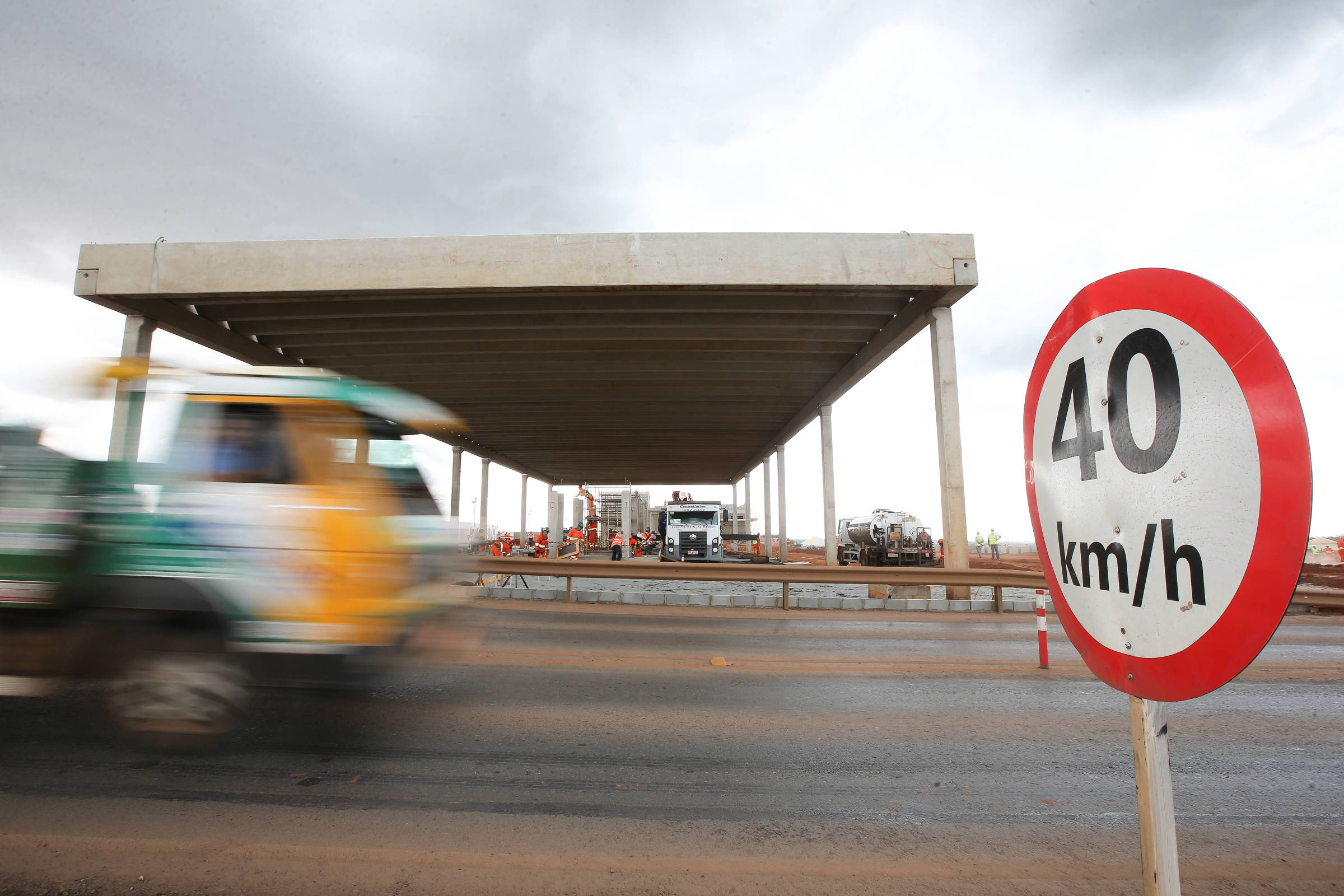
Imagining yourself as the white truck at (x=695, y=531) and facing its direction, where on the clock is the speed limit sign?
The speed limit sign is roughly at 12 o'clock from the white truck.

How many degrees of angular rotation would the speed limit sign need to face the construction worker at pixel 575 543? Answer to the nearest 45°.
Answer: approximately 90° to its right

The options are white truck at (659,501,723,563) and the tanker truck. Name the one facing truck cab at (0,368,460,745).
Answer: the white truck

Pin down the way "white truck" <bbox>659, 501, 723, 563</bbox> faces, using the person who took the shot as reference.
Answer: facing the viewer

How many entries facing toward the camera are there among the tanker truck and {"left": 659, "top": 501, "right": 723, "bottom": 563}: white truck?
1

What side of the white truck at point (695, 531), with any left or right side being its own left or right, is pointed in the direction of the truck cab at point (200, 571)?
front

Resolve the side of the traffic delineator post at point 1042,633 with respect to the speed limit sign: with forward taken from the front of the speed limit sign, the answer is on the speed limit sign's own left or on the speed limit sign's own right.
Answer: on the speed limit sign's own right

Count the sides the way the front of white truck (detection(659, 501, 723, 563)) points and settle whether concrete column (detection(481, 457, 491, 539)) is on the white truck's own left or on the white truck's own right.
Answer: on the white truck's own right

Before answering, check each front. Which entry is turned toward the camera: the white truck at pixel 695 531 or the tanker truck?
the white truck

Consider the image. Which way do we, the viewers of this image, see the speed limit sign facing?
facing the viewer and to the left of the viewer

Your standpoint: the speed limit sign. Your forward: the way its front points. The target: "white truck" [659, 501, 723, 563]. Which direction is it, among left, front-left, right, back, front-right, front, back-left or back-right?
right

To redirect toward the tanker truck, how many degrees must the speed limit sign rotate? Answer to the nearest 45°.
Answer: approximately 135° to its right
